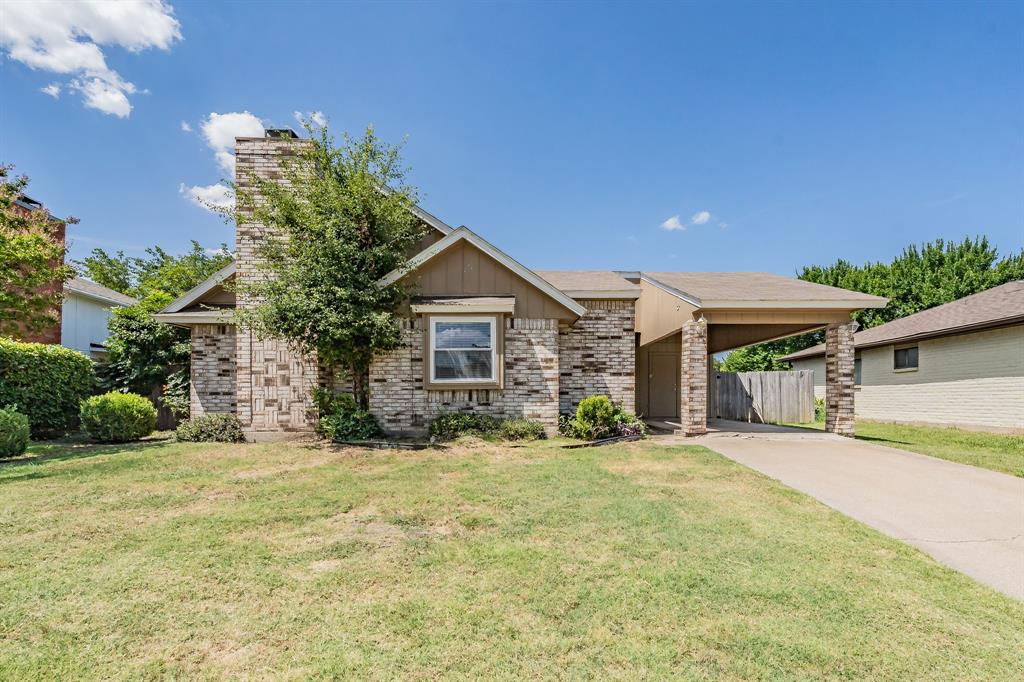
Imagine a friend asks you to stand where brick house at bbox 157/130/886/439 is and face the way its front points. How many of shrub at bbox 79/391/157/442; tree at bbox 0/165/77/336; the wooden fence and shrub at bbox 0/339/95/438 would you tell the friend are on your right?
3

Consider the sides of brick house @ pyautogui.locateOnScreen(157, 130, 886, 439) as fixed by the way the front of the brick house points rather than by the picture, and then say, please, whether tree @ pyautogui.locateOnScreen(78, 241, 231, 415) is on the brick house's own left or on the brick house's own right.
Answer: on the brick house's own right

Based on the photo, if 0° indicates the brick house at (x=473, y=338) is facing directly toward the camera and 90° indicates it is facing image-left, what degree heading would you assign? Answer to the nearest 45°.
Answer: approximately 0°

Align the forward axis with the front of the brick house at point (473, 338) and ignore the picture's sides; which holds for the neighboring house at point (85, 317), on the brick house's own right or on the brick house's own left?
on the brick house's own right

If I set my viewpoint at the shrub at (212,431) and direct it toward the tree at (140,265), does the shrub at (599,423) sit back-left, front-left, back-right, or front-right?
back-right

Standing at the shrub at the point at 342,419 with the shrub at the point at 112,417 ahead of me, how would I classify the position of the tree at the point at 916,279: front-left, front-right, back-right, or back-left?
back-right

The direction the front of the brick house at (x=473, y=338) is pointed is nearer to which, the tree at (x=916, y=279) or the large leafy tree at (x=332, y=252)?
the large leafy tree

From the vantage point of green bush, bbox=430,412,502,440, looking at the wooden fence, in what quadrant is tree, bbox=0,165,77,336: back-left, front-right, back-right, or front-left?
back-left

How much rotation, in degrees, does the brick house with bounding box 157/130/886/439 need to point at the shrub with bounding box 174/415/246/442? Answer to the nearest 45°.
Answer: approximately 90° to its right

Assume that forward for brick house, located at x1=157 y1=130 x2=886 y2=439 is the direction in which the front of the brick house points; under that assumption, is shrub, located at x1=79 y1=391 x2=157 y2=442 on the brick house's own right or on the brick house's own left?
on the brick house's own right

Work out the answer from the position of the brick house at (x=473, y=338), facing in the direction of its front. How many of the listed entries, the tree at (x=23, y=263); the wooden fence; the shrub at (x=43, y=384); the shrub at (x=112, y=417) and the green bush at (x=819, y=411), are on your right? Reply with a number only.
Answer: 3

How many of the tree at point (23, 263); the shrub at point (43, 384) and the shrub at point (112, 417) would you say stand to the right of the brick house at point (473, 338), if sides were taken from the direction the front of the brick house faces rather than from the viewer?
3

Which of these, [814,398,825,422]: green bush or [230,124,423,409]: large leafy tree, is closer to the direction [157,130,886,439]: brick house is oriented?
the large leafy tree
